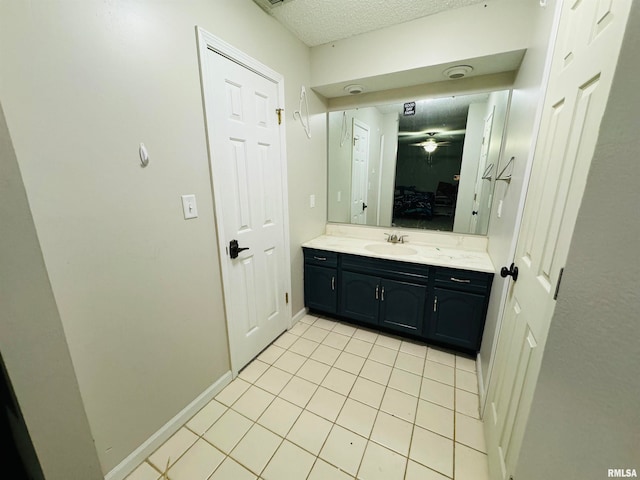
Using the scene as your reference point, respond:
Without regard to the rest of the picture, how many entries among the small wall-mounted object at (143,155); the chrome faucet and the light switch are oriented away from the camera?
0

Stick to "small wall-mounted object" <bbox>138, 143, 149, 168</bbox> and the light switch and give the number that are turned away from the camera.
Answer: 0

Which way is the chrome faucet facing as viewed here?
toward the camera

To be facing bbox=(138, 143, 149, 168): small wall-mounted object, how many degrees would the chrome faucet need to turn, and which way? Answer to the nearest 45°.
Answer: approximately 45° to its right

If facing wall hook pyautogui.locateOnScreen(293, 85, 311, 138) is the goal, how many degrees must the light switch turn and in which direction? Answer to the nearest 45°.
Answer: approximately 90° to its left

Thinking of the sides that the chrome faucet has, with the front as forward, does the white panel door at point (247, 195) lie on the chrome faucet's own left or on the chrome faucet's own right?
on the chrome faucet's own right

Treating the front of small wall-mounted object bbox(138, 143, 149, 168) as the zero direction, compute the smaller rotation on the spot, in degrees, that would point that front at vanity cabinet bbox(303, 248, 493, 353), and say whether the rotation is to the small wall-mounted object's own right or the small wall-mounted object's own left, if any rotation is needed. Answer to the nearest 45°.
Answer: approximately 45° to the small wall-mounted object's own left

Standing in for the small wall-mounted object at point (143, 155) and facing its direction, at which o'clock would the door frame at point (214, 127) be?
The door frame is roughly at 9 o'clock from the small wall-mounted object.

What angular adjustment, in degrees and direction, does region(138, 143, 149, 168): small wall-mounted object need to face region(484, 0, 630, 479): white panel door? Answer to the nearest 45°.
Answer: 0° — it already faces it

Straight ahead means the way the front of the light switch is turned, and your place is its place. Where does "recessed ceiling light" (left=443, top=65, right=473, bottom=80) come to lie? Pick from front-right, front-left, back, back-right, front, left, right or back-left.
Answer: front-left

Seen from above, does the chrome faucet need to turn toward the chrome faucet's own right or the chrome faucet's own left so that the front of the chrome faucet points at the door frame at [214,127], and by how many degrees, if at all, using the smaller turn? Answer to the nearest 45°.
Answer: approximately 45° to the chrome faucet's own right

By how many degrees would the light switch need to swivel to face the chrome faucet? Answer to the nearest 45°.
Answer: approximately 45° to its left

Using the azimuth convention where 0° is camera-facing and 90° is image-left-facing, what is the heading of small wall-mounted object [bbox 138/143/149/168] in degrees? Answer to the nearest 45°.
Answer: approximately 315°

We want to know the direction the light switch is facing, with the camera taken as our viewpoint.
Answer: facing the viewer and to the right of the viewer
